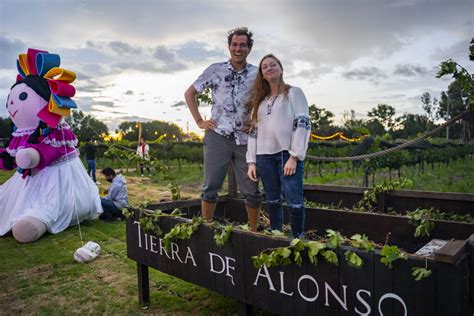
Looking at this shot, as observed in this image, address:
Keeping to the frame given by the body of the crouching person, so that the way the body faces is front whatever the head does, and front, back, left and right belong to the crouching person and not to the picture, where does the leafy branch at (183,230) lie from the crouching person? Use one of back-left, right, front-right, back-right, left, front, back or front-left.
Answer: left

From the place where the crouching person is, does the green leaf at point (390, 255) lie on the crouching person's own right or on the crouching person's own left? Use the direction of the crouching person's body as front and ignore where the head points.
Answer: on the crouching person's own left

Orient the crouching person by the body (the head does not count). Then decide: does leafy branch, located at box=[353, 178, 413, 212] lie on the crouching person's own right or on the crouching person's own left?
on the crouching person's own left

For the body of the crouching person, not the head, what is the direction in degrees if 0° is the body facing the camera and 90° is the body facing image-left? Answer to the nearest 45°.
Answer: approximately 90°

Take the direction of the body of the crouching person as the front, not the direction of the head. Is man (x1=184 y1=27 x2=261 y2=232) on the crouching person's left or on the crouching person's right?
on the crouching person's left

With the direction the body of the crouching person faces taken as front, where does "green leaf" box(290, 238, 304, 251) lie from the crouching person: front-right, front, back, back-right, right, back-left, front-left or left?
left

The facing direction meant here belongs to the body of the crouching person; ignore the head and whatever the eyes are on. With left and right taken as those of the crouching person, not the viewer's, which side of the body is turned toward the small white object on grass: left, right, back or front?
left

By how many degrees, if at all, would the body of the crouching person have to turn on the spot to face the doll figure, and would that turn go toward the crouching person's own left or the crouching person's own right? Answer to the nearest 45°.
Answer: approximately 45° to the crouching person's own left

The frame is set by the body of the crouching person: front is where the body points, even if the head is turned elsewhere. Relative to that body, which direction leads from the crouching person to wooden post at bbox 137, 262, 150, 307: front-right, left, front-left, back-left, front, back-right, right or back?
left
